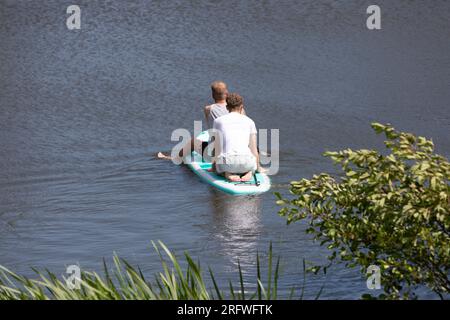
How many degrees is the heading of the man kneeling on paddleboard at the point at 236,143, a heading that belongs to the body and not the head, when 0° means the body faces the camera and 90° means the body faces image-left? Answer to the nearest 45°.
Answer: approximately 180°

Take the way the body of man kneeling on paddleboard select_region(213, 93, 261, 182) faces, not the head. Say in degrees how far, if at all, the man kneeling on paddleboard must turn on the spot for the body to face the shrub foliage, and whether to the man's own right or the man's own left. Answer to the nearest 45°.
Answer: approximately 180°
